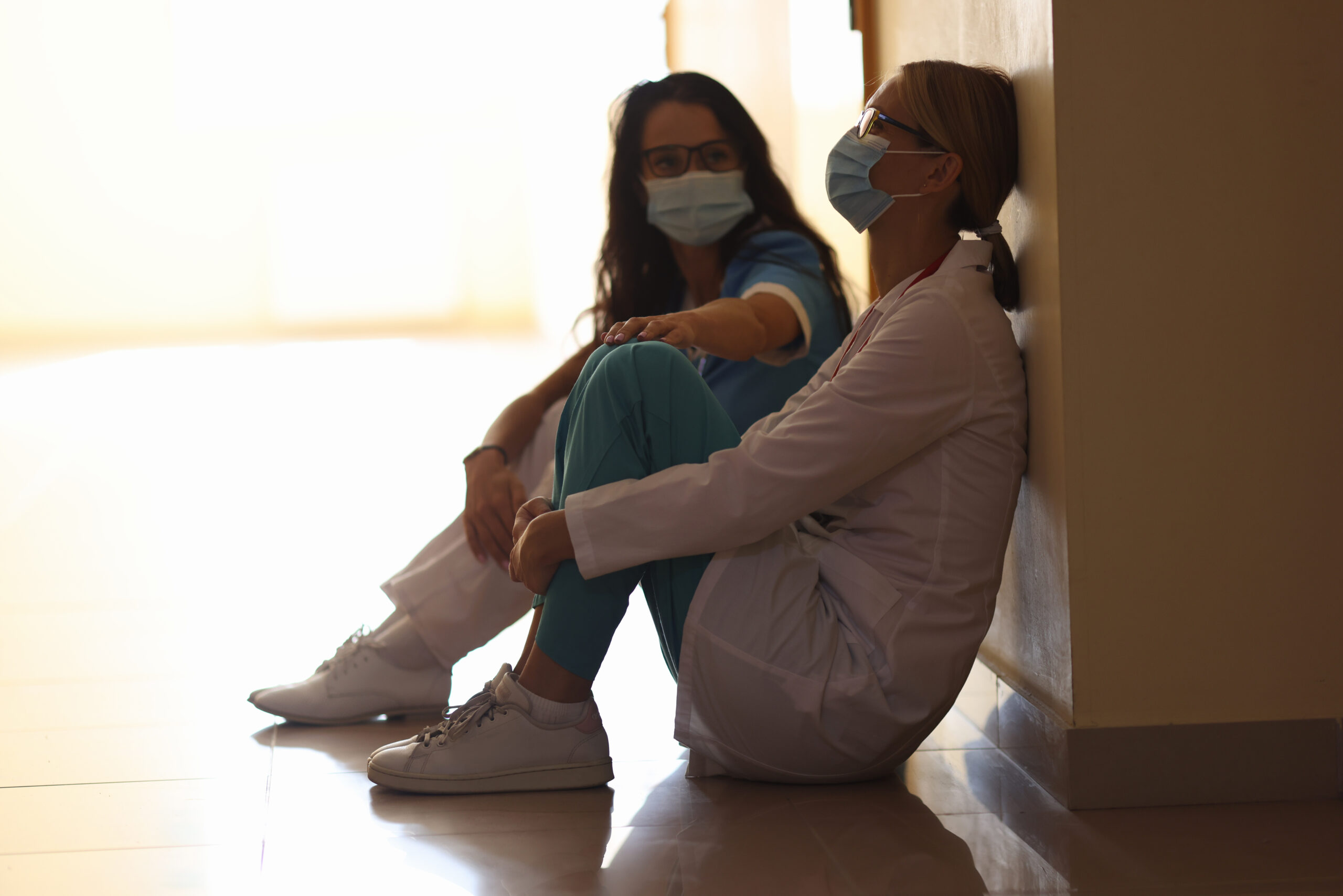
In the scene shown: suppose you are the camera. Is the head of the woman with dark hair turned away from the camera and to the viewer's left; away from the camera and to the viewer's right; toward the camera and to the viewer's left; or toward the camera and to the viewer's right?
toward the camera and to the viewer's right

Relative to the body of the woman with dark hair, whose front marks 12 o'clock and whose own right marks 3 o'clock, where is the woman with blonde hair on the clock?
The woman with blonde hair is roughly at 10 o'clock from the woman with dark hair.

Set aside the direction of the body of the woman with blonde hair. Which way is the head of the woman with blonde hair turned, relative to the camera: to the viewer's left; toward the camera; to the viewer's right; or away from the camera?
to the viewer's left

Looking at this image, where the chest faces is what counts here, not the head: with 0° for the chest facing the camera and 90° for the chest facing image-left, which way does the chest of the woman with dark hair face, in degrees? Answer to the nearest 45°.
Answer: approximately 45°

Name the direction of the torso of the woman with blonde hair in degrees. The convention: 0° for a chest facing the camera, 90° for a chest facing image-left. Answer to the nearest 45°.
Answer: approximately 90°
